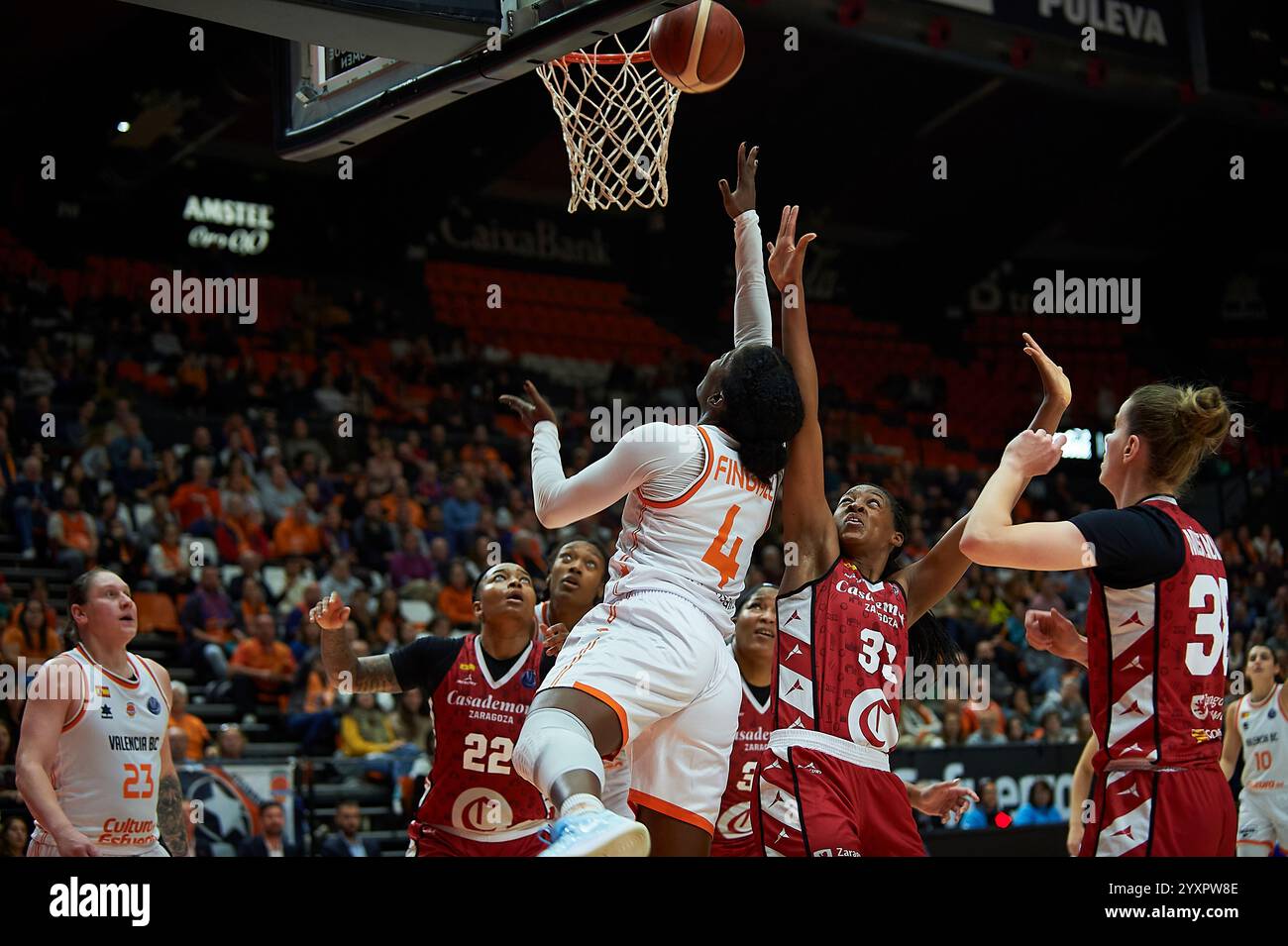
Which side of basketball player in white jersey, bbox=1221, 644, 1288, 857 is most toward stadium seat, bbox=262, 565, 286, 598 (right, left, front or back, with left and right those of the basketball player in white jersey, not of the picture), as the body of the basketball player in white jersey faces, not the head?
right

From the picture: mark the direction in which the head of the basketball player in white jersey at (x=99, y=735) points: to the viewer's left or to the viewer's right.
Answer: to the viewer's right

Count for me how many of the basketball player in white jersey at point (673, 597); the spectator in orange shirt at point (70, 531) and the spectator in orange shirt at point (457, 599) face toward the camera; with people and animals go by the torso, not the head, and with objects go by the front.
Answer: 2

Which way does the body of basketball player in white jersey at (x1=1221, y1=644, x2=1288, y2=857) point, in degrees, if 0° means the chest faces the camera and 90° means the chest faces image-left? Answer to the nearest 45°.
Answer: approximately 0°

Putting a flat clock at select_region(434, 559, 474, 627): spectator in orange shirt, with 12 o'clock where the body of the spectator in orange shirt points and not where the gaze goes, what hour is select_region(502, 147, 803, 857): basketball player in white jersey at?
The basketball player in white jersey is roughly at 12 o'clock from the spectator in orange shirt.

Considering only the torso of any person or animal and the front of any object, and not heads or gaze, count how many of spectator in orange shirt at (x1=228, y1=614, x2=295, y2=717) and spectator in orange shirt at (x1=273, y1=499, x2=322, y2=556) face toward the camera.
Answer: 2
